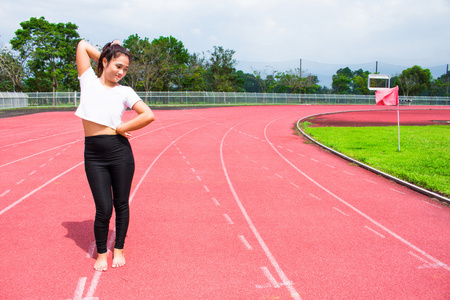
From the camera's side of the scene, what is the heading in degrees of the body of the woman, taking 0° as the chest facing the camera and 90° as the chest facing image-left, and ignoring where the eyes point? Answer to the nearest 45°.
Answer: approximately 0°

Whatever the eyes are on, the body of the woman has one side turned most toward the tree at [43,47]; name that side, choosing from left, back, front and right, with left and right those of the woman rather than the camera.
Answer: back

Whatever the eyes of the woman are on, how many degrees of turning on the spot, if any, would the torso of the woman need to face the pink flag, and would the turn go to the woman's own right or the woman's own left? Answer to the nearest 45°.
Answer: approximately 135° to the woman's own left

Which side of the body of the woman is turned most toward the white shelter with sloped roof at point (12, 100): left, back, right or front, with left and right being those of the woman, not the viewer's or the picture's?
back

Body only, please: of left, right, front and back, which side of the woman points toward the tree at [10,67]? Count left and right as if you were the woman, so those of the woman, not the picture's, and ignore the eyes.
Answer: back
